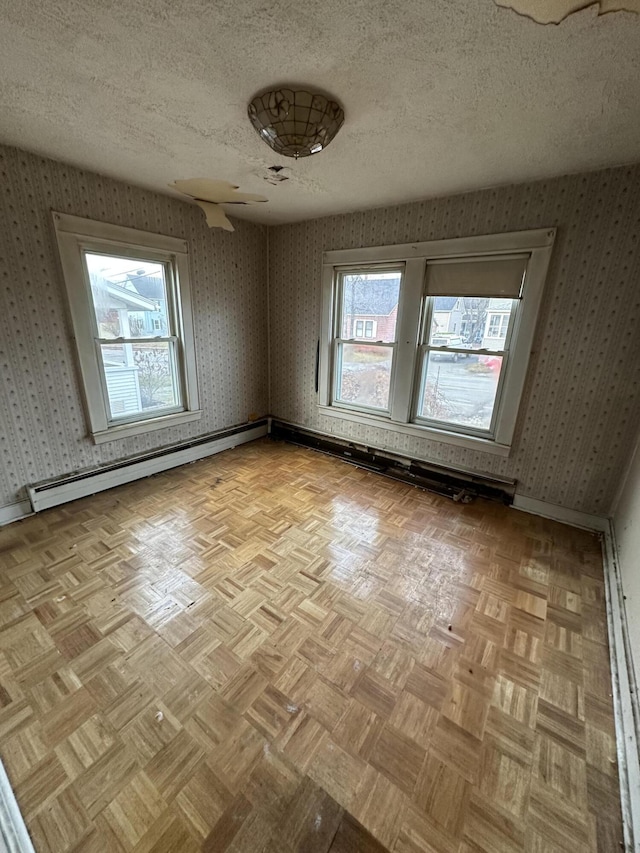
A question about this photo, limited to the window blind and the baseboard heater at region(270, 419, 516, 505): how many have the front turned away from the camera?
0

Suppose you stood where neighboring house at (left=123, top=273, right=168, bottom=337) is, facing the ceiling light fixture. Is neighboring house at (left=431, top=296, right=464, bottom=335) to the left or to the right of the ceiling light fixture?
left

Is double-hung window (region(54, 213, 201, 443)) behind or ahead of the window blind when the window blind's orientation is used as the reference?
ahead

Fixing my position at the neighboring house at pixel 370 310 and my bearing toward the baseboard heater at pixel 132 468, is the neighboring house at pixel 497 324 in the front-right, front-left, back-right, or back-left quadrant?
back-left

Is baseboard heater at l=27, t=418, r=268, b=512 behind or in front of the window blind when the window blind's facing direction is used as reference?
in front

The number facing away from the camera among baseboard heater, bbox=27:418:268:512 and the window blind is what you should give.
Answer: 0

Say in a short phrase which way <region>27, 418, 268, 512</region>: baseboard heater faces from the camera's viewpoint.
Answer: facing the viewer and to the right of the viewer
